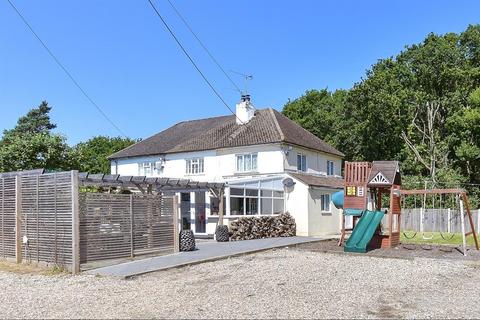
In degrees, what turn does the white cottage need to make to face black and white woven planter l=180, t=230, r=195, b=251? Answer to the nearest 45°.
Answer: approximately 45° to its left

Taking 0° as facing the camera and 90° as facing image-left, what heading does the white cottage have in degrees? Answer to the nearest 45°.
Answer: approximately 45°

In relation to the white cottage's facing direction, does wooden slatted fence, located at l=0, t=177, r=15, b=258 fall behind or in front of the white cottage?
in front

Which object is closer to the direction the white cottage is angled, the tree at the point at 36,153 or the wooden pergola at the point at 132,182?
the wooden pergola

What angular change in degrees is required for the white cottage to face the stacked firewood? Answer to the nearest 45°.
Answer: approximately 45° to its left

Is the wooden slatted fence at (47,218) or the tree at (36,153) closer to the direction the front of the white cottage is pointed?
the wooden slatted fence
